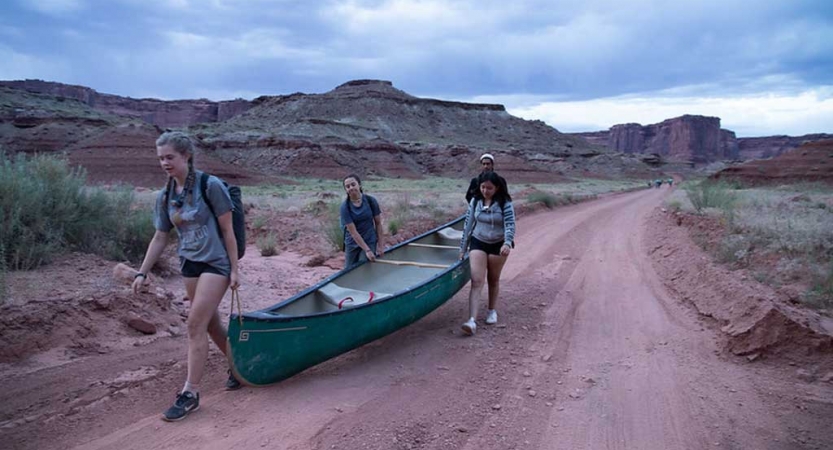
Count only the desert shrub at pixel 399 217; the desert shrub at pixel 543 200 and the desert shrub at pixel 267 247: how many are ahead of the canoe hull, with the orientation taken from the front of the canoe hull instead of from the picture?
0

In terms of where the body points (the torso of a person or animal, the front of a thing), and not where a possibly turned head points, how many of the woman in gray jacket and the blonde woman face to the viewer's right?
0

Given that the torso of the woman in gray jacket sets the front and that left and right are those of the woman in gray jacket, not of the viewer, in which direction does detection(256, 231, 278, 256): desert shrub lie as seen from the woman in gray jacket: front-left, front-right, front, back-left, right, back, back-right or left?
right

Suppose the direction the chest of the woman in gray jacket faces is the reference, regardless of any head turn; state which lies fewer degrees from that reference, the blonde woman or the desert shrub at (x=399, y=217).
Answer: the blonde woman

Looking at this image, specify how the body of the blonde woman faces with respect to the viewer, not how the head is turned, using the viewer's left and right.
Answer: facing the viewer and to the left of the viewer

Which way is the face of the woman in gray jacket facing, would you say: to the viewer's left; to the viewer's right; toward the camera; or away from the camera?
toward the camera

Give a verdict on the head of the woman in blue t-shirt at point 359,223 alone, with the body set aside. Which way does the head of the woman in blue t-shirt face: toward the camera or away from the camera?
toward the camera

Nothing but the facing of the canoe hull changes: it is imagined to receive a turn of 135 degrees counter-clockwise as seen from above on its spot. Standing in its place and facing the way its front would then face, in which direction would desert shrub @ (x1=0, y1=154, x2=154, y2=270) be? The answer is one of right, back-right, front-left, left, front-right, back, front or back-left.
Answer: back-left

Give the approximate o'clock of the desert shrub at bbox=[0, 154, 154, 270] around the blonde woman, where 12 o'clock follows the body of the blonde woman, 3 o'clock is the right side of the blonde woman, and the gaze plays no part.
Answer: The desert shrub is roughly at 4 o'clock from the blonde woman.

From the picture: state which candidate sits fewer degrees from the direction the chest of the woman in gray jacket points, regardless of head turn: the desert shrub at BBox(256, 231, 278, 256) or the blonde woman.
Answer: the blonde woman

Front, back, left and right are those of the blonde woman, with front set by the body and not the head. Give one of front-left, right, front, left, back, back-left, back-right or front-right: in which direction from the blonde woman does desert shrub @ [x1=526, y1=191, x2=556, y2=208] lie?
back

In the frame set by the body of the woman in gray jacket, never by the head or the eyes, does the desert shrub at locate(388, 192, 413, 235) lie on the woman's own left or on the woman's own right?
on the woman's own right
